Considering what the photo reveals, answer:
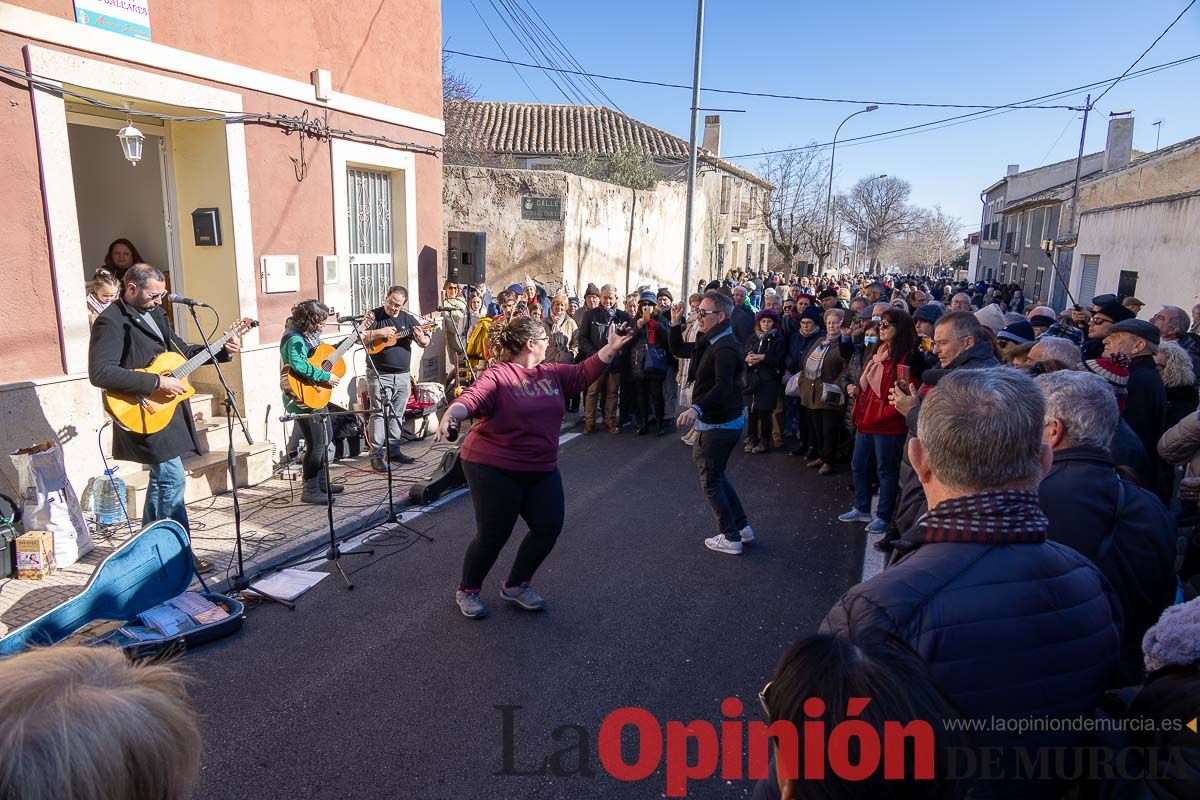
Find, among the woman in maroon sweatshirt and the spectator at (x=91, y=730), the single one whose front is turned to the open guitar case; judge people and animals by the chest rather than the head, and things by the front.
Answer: the spectator

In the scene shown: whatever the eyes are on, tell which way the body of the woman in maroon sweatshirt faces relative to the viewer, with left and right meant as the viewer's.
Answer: facing the viewer and to the right of the viewer

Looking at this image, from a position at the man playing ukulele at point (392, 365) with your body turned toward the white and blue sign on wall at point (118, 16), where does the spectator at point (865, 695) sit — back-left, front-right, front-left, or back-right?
front-left

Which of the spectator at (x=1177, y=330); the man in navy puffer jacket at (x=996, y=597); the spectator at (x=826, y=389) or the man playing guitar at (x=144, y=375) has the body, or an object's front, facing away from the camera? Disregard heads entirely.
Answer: the man in navy puffer jacket

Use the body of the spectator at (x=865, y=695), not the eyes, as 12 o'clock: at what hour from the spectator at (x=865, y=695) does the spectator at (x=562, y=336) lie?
the spectator at (x=562, y=336) is roughly at 11 o'clock from the spectator at (x=865, y=695).

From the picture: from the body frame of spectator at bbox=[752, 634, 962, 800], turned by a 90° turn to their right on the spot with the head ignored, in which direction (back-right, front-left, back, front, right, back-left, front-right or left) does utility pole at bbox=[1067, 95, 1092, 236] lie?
left

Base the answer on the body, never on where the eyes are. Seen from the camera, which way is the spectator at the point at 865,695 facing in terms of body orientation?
away from the camera

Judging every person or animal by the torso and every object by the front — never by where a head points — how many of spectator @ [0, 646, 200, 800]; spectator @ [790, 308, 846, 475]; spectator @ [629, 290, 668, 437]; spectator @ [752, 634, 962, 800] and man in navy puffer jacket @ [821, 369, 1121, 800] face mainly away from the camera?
3

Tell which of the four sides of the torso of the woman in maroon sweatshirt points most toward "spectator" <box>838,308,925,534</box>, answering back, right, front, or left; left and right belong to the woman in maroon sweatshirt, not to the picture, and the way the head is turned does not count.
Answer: left

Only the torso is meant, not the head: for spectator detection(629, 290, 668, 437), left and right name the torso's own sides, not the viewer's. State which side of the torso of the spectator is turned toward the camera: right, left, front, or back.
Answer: front

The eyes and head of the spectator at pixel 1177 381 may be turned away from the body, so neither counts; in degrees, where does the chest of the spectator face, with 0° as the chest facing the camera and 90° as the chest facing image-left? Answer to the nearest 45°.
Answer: approximately 90°

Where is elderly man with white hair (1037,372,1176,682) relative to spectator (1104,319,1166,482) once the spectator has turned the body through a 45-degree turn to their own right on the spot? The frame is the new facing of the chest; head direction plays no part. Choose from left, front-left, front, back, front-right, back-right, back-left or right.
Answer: back-left

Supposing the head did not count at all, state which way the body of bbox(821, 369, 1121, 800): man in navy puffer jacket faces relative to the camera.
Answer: away from the camera

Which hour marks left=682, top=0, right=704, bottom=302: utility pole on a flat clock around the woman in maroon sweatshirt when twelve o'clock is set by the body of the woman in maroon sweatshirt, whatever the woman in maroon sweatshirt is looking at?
The utility pole is roughly at 8 o'clock from the woman in maroon sweatshirt.

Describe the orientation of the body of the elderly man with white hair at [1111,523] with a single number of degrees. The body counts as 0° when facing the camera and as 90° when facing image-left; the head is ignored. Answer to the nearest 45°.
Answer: approximately 135°

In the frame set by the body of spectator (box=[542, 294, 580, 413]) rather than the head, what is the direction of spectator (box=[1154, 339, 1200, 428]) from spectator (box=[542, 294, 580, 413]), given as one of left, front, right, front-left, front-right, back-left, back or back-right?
front-left

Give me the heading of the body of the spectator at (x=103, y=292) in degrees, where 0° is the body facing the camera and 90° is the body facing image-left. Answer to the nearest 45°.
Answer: approximately 315°

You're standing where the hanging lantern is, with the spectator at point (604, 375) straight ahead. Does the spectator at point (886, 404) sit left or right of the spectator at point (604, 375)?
right
